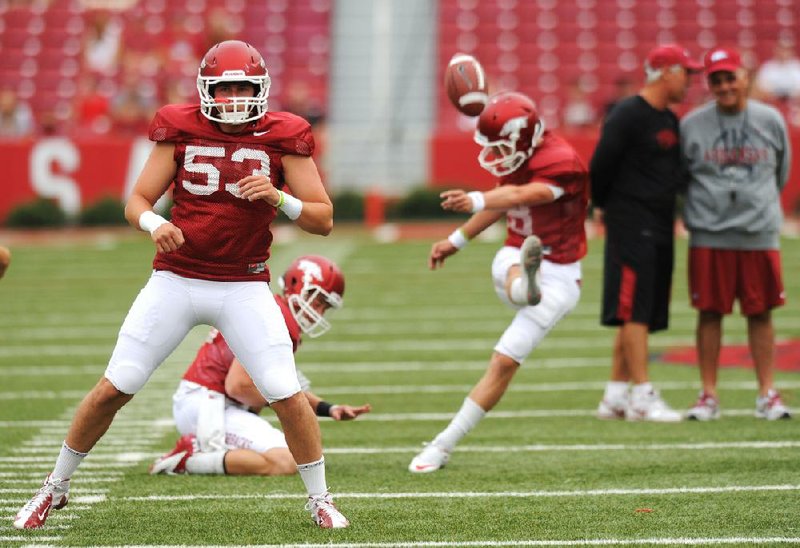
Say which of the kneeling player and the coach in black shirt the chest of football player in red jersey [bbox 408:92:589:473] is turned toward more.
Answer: the kneeling player

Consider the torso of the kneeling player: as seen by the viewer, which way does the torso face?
to the viewer's right

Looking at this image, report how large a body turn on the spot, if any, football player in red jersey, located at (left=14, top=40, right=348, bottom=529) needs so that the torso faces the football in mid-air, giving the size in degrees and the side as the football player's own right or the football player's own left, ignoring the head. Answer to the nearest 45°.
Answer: approximately 135° to the football player's own left

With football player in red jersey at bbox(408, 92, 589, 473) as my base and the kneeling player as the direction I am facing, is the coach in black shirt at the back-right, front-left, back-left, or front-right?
back-right

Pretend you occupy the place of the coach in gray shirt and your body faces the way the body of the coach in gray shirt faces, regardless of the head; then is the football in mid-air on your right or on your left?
on your right

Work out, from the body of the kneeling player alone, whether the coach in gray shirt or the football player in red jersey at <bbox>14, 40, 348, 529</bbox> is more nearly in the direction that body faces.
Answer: the coach in gray shirt

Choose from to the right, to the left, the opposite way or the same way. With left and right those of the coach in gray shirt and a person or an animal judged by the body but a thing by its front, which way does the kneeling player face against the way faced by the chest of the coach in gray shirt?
to the left

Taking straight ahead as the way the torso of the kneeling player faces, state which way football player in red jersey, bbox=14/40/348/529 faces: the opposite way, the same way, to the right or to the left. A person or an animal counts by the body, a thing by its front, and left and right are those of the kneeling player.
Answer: to the right

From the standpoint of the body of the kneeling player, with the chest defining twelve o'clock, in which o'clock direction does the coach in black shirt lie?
The coach in black shirt is roughly at 11 o'clock from the kneeling player.

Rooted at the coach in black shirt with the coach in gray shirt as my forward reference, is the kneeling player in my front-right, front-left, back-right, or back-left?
back-right

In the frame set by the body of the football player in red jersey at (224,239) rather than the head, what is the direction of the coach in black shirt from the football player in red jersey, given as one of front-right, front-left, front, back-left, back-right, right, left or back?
back-left

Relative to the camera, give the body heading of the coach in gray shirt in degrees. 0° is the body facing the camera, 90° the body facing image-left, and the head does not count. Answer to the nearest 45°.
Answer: approximately 0°

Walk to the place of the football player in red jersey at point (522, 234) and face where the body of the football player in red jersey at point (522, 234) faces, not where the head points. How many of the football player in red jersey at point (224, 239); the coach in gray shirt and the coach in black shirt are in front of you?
1

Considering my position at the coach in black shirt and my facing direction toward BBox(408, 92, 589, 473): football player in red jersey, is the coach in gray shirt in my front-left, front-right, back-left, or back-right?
back-left
